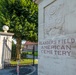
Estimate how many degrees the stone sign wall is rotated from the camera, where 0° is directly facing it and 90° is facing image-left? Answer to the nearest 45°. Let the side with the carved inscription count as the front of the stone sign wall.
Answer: approximately 45°

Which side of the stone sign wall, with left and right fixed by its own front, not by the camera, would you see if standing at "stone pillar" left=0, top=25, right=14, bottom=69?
right

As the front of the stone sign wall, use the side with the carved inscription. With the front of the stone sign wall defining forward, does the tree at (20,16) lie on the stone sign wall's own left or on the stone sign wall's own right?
on the stone sign wall's own right

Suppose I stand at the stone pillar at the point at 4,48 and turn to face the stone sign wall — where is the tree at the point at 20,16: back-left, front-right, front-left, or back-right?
back-left
